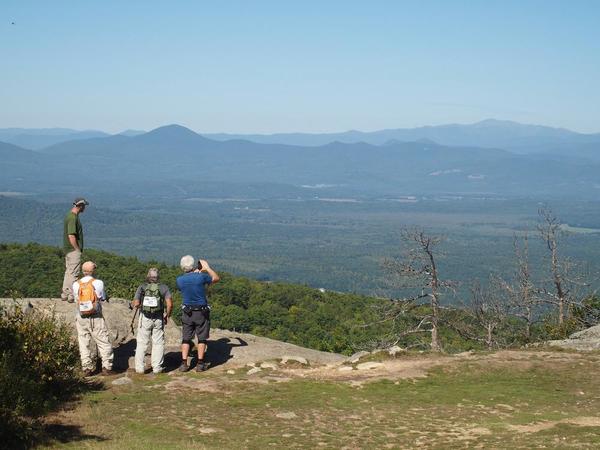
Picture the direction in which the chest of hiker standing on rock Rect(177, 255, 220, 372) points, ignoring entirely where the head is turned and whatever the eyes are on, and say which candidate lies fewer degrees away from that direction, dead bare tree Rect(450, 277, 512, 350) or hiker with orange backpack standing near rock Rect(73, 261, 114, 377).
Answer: the dead bare tree

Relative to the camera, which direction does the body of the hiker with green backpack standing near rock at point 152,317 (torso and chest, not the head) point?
away from the camera

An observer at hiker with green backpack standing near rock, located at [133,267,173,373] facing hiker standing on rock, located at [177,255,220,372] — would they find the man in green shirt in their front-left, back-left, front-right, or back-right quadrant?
back-left

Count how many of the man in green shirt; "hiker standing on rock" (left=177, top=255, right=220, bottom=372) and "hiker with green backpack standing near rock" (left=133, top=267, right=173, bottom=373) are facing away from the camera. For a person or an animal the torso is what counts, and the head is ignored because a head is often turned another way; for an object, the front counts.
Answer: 2

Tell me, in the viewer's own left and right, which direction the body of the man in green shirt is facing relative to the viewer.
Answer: facing to the right of the viewer

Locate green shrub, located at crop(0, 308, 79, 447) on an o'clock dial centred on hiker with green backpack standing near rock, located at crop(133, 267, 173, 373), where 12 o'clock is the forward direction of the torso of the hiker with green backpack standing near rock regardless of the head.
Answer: The green shrub is roughly at 7 o'clock from the hiker with green backpack standing near rock.

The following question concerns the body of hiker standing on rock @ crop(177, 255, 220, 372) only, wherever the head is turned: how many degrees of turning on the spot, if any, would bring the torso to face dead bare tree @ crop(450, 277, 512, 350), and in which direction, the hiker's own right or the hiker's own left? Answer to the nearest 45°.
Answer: approximately 45° to the hiker's own right

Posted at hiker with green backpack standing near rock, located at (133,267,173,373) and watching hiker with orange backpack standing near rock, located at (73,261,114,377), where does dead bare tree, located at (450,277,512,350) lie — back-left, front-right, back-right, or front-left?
back-right

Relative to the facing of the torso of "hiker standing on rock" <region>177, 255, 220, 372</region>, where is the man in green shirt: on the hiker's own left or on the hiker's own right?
on the hiker's own left

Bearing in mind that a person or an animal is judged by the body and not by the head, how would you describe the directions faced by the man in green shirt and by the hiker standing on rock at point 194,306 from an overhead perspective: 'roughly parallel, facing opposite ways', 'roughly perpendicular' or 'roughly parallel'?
roughly perpendicular

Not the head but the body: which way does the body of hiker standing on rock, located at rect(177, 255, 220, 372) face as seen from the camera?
away from the camera

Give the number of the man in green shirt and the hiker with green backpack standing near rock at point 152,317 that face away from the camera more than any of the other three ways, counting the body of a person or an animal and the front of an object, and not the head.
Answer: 1

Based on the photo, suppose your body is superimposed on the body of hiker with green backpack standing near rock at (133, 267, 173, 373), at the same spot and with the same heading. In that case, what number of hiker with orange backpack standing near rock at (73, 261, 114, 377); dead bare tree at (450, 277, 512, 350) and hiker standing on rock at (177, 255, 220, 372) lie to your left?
1

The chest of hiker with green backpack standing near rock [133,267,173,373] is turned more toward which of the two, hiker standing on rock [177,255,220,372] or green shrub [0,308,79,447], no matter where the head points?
the hiker standing on rock
